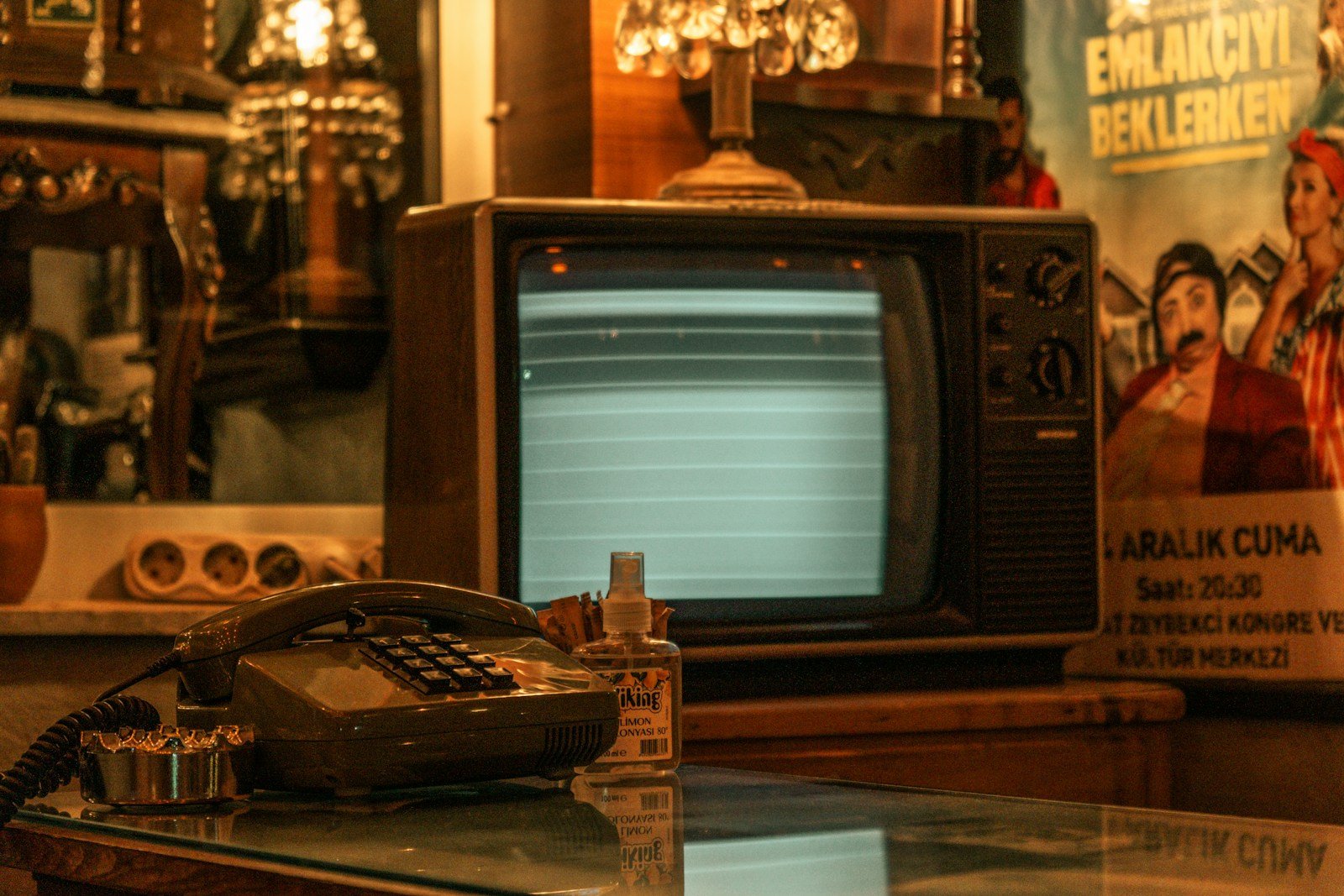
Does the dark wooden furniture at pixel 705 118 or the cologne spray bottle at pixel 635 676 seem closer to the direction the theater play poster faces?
the cologne spray bottle

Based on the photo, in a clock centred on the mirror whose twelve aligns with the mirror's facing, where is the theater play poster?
The theater play poster is roughly at 10 o'clock from the mirror.

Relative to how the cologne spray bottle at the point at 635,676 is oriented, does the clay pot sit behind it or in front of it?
behind

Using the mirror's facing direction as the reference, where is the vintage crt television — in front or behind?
in front

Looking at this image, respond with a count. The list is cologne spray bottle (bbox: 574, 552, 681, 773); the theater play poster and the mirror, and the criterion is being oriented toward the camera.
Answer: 3

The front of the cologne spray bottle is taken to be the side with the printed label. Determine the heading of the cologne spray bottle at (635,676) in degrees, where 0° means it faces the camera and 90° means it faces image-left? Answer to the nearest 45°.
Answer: approximately 0°

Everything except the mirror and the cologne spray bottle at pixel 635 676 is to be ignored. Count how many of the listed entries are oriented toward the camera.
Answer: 2

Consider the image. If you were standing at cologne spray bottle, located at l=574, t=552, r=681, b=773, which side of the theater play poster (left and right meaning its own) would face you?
front
